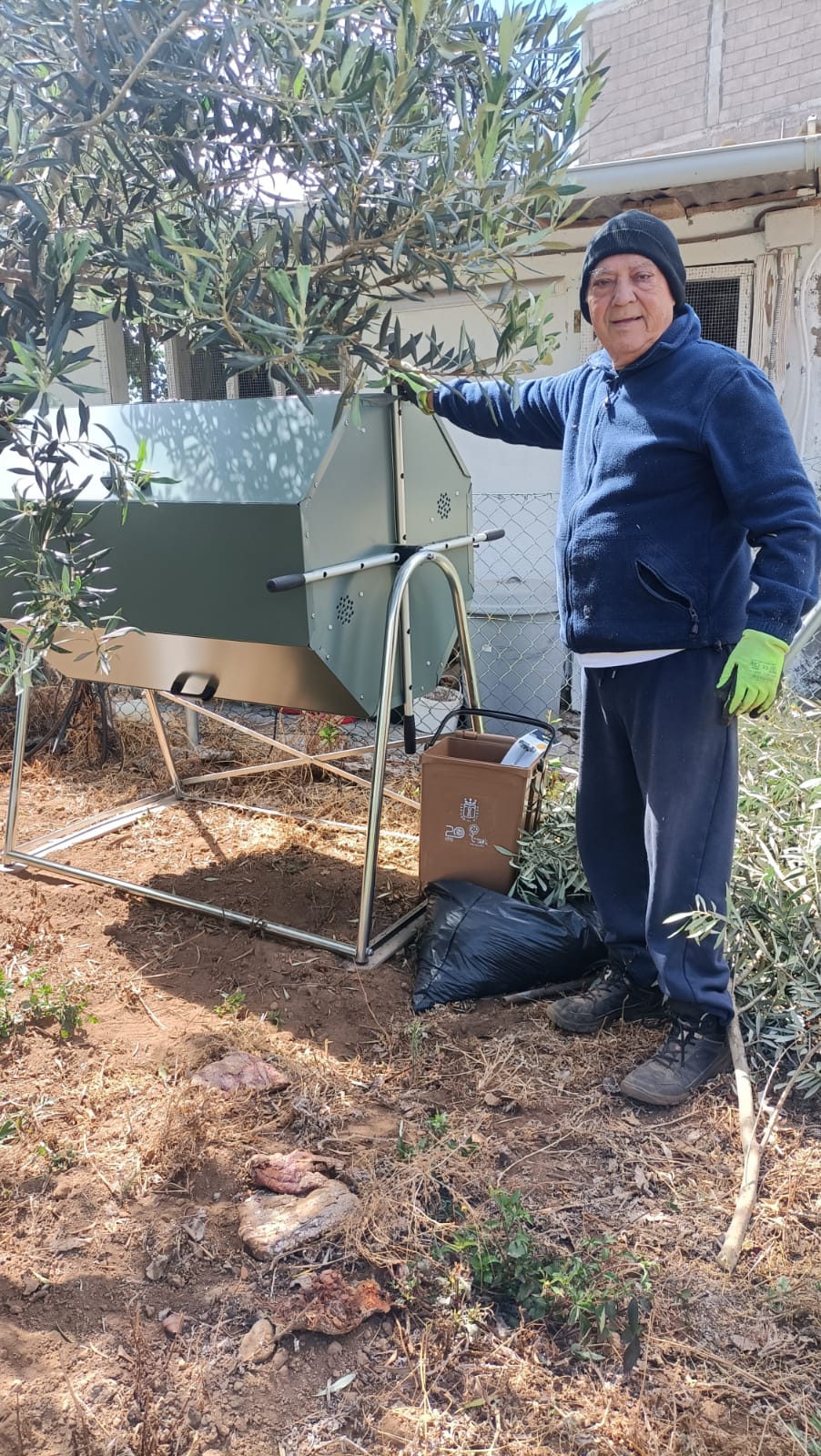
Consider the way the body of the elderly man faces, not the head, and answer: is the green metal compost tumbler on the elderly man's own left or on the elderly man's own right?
on the elderly man's own right

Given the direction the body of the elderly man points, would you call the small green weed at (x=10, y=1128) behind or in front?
in front

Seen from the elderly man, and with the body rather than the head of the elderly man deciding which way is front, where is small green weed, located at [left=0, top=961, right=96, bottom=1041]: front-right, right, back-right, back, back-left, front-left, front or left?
front-right

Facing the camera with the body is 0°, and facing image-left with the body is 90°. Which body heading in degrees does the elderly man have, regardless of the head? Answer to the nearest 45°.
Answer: approximately 45°

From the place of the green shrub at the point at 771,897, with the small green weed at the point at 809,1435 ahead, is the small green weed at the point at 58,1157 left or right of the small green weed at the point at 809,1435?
right
